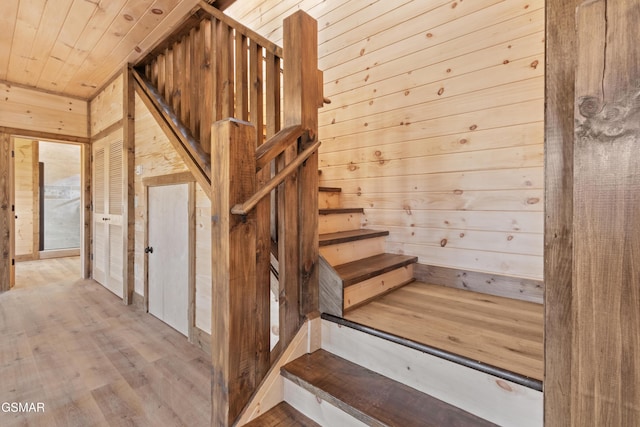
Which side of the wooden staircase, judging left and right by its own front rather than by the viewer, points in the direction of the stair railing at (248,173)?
right

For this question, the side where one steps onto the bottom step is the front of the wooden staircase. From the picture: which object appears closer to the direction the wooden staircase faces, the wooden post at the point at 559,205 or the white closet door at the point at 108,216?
the wooden post

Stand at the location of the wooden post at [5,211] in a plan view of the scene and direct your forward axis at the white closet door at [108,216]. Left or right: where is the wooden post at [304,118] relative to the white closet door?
right

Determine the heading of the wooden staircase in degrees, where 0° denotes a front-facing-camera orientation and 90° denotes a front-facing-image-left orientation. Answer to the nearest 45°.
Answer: approximately 315°

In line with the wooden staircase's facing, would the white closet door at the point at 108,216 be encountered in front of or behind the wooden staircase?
behind

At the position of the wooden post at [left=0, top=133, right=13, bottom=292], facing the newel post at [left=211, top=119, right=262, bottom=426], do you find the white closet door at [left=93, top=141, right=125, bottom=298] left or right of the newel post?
left

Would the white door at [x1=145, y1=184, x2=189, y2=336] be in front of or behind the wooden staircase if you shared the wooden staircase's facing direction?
behind

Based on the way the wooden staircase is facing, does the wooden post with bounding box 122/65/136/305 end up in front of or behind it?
behind

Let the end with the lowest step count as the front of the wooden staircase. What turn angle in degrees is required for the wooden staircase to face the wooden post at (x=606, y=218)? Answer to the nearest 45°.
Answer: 0° — it already faces it
